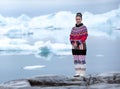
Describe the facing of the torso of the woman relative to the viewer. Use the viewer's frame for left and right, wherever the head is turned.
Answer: facing the viewer and to the left of the viewer
